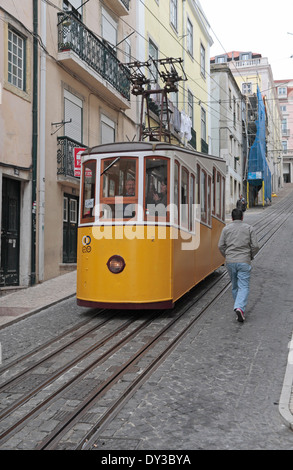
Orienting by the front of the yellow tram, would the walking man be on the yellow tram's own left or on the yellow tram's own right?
on the yellow tram's own left

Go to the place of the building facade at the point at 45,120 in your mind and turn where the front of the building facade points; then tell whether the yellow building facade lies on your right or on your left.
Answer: on your left

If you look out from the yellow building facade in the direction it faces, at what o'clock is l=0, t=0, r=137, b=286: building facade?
The building facade is roughly at 2 o'clock from the yellow building facade.

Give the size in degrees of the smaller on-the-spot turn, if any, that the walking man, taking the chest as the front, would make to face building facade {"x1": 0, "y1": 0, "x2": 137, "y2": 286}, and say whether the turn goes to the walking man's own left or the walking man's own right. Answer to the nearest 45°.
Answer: approximately 45° to the walking man's own left

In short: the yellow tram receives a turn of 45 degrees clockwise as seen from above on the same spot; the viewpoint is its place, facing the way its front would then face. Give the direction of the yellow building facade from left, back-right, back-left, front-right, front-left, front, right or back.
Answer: right

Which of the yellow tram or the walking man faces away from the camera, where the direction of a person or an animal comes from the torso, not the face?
the walking man

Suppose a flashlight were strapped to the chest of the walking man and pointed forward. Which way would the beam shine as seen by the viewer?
away from the camera

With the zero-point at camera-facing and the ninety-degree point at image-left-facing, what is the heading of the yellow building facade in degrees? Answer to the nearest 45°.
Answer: approximately 315°

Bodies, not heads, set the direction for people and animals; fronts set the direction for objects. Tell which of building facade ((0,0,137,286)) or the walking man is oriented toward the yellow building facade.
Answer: the walking man

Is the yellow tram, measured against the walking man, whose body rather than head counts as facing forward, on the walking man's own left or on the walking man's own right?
on the walking man's own left

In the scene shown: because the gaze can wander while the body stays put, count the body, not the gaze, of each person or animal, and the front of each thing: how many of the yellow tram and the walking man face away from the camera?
1
